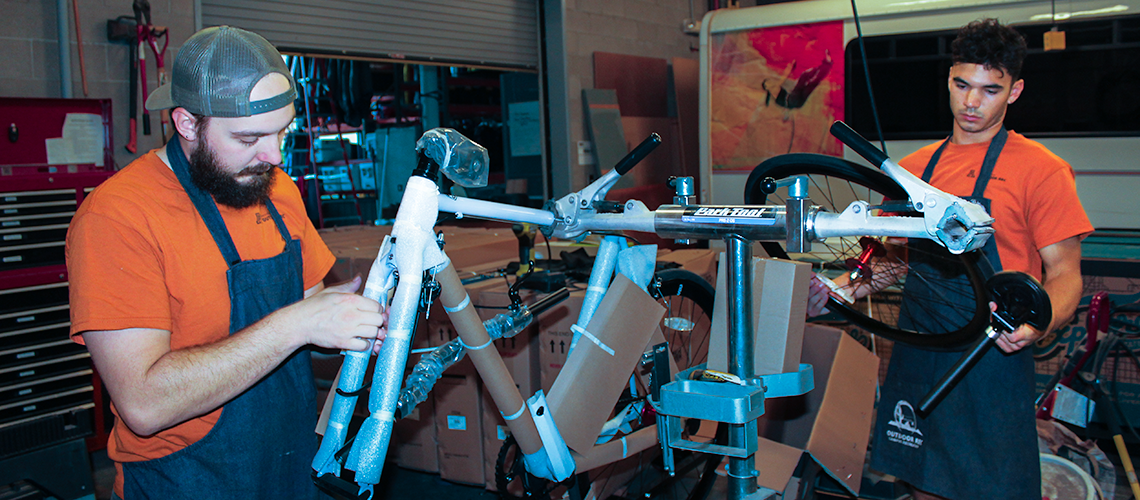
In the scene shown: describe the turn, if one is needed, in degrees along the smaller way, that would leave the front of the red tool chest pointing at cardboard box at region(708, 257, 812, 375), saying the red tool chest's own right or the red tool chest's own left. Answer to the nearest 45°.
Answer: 0° — it already faces it

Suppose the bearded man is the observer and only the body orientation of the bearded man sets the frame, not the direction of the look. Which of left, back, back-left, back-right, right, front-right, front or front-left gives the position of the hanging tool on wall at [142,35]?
back-left

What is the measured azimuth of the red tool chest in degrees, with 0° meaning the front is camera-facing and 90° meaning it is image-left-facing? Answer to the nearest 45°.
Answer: approximately 315°

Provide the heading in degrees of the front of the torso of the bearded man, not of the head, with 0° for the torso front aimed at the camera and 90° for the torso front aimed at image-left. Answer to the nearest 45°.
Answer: approximately 315°

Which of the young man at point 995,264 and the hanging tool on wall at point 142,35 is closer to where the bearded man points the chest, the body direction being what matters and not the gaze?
the young man

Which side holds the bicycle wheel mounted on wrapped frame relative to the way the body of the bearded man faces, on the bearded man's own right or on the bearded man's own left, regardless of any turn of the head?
on the bearded man's own left
